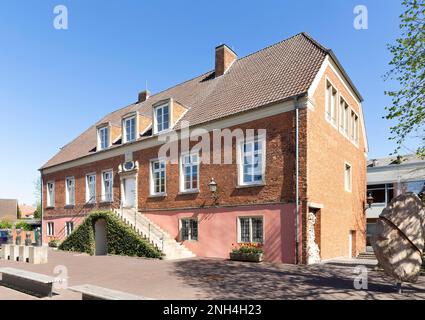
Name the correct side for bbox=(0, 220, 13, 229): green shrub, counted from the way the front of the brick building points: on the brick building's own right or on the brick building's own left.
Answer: on the brick building's own right

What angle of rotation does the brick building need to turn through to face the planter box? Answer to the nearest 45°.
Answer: approximately 45° to its left

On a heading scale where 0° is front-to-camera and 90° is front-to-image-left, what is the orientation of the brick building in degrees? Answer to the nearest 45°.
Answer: approximately 45°
